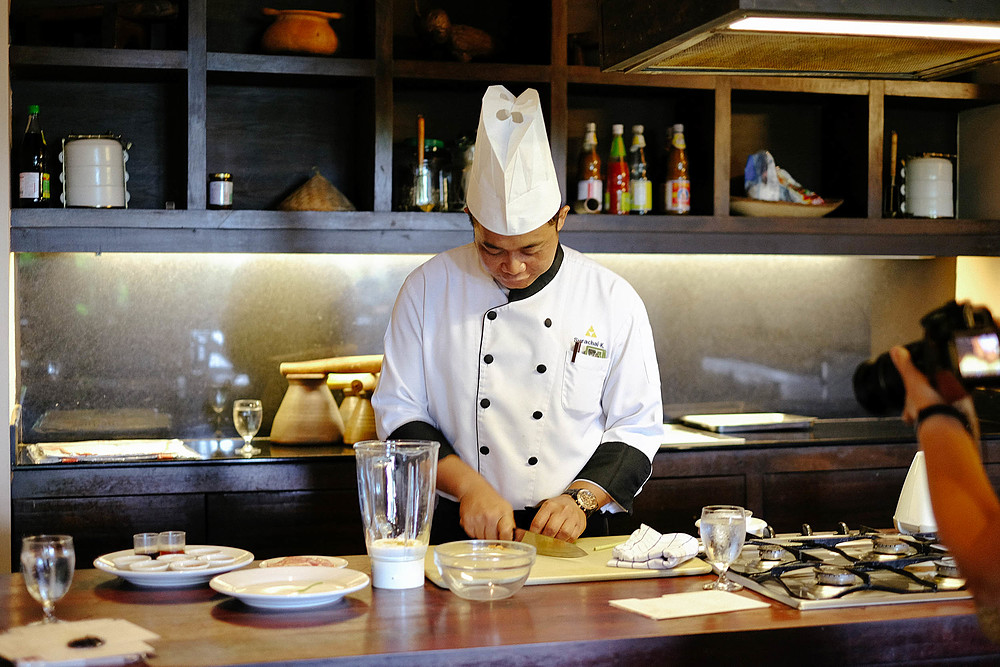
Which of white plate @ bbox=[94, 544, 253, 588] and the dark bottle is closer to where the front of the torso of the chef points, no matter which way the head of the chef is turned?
the white plate

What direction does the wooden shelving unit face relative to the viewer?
toward the camera

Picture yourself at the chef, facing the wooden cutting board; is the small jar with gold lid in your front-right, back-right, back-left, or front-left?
back-right

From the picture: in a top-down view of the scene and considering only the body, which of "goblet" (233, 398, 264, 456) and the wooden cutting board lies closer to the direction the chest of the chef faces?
the wooden cutting board

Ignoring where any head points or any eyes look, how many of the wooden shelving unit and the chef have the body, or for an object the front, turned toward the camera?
2

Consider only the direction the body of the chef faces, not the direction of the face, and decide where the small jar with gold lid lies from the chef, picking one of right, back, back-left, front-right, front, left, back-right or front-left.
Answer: back-right

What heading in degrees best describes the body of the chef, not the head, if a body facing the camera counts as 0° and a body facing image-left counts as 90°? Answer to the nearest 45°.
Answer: approximately 0°

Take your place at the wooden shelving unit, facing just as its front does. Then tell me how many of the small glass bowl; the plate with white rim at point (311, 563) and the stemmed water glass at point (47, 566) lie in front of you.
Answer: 3

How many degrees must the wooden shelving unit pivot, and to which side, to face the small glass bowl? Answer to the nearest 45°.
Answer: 0° — it already faces it

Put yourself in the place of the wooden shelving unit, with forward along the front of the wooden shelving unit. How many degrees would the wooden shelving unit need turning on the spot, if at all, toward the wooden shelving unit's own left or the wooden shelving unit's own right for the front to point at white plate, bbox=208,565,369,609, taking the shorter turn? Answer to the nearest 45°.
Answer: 0° — it already faces it

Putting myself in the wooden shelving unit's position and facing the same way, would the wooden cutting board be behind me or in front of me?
in front

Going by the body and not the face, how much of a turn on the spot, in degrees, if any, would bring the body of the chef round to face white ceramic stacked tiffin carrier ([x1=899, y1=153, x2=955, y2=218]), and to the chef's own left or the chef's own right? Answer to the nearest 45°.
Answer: approximately 135° to the chef's own left
